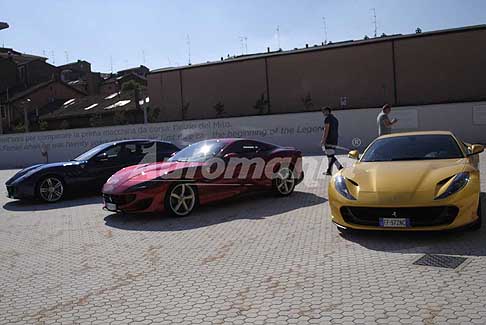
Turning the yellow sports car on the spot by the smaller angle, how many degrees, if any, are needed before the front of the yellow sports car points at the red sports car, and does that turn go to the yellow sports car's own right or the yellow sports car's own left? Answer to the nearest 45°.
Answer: approximately 135° to the yellow sports car's own right

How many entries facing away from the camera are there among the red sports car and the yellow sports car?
0

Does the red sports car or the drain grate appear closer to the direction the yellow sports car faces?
the drain grate

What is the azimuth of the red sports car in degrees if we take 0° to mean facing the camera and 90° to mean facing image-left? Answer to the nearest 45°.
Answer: approximately 45°

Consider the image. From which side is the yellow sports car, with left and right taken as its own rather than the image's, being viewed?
front

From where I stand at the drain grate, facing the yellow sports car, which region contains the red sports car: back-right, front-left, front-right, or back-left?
front-left

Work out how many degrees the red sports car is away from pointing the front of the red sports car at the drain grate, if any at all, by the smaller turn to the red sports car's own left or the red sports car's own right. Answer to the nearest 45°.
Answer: approximately 90° to the red sports car's own left

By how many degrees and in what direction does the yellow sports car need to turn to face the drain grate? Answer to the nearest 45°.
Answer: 0° — it already faces it
